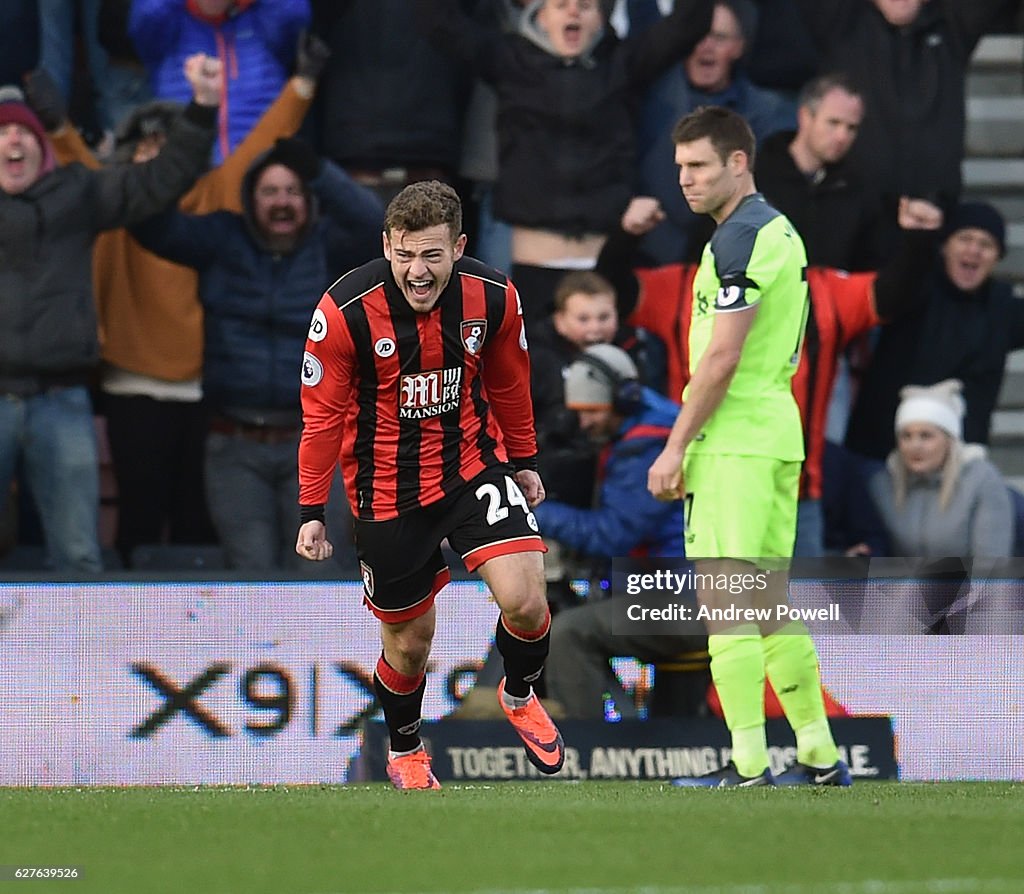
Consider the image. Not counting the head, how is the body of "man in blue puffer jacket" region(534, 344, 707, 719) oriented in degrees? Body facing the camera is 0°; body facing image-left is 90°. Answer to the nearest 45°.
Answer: approximately 90°

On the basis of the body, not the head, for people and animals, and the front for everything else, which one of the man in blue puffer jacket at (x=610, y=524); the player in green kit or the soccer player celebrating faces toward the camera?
the soccer player celebrating

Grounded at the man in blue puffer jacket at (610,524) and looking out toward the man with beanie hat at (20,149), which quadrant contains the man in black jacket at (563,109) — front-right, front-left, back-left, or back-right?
front-right

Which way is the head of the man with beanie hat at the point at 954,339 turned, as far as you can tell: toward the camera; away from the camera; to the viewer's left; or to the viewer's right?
toward the camera

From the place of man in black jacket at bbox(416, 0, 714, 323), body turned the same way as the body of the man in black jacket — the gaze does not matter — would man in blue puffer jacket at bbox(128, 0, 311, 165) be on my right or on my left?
on my right

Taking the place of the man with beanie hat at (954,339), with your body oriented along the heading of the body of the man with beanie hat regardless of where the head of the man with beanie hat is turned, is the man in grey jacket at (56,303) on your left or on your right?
on your right

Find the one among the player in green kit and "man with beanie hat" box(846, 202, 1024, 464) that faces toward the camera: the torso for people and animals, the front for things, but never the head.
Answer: the man with beanie hat

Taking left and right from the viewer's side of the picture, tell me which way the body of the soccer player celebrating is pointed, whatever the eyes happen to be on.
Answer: facing the viewer

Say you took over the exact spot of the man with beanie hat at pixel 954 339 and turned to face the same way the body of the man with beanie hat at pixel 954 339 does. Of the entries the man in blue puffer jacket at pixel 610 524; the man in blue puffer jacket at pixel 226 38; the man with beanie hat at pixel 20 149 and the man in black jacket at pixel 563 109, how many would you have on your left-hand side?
0

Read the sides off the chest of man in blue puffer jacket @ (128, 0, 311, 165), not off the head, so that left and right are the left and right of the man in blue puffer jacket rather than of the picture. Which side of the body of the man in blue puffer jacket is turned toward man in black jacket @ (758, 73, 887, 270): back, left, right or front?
left

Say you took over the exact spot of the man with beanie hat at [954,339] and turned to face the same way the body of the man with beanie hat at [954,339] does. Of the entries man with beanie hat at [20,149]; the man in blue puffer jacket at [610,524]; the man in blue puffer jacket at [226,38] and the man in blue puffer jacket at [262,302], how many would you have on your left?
0

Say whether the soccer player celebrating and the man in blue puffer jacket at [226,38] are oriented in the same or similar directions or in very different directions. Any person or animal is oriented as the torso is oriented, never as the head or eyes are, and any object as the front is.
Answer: same or similar directions

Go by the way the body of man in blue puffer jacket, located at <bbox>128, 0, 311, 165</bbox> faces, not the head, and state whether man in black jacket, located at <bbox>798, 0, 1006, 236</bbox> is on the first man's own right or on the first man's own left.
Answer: on the first man's own left

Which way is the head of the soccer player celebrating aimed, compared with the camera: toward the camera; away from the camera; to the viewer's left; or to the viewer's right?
toward the camera

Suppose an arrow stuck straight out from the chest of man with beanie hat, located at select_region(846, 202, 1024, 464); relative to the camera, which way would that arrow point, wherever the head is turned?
toward the camera

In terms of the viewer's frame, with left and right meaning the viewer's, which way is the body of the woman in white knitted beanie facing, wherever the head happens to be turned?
facing the viewer and to the left of the viewer

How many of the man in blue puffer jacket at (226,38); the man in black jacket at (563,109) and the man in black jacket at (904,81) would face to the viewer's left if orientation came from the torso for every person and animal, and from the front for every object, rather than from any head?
0

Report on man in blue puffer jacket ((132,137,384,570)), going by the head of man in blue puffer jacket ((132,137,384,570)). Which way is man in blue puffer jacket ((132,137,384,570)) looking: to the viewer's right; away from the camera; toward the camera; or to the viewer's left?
toward the camera
